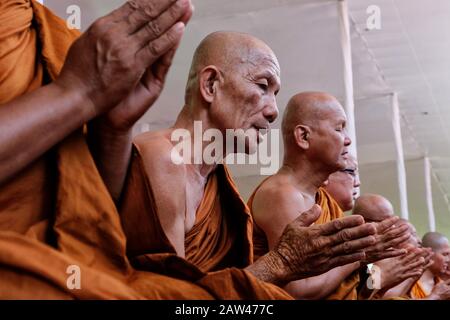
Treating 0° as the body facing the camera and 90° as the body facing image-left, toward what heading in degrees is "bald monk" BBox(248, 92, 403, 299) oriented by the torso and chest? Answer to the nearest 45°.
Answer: approximately 270°

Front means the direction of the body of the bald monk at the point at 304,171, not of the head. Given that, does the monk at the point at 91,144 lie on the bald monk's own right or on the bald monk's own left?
on the bald monk's own right

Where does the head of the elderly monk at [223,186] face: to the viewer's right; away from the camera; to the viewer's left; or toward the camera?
to the viewer's right

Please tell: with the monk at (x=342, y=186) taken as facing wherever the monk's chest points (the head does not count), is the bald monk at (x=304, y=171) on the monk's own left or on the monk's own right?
on the monk's own right

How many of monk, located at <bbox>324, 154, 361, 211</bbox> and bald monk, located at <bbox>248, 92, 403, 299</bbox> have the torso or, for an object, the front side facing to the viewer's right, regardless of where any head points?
2

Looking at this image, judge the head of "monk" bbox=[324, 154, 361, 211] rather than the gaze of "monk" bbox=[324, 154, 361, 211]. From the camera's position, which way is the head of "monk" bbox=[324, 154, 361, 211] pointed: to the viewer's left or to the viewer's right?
to the viewer's right

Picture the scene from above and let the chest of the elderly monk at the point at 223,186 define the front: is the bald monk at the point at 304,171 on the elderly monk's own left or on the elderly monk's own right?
on the elderly monk's own left

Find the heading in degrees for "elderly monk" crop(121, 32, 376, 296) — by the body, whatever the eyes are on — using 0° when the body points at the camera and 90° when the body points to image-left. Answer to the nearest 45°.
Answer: approximately 315°

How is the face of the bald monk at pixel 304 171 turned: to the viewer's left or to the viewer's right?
to the viewer's right

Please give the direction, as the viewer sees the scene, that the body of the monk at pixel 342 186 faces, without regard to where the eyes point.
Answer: to the viewer's right
